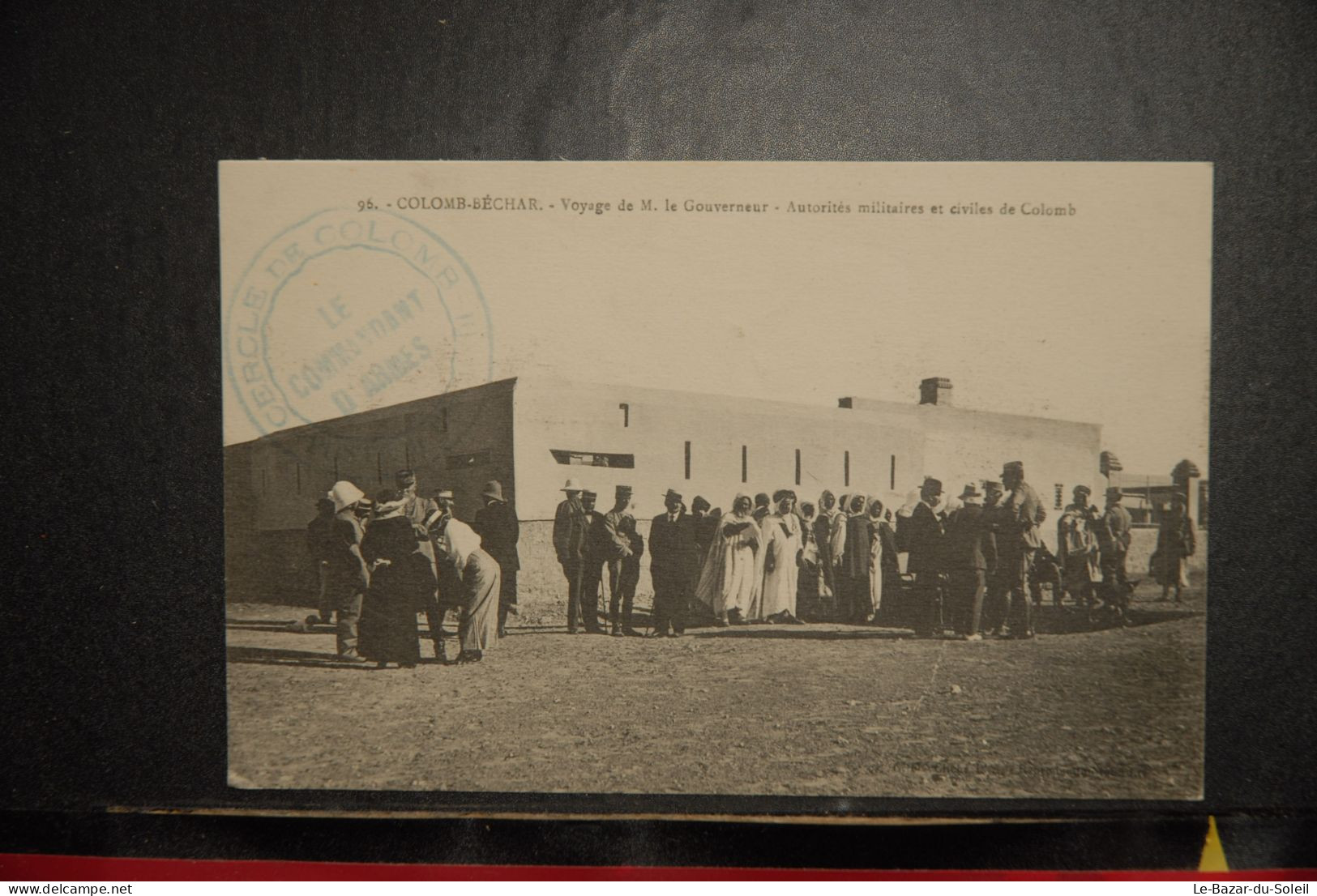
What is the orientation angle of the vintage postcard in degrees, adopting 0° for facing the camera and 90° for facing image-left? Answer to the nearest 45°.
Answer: approximately 0°
